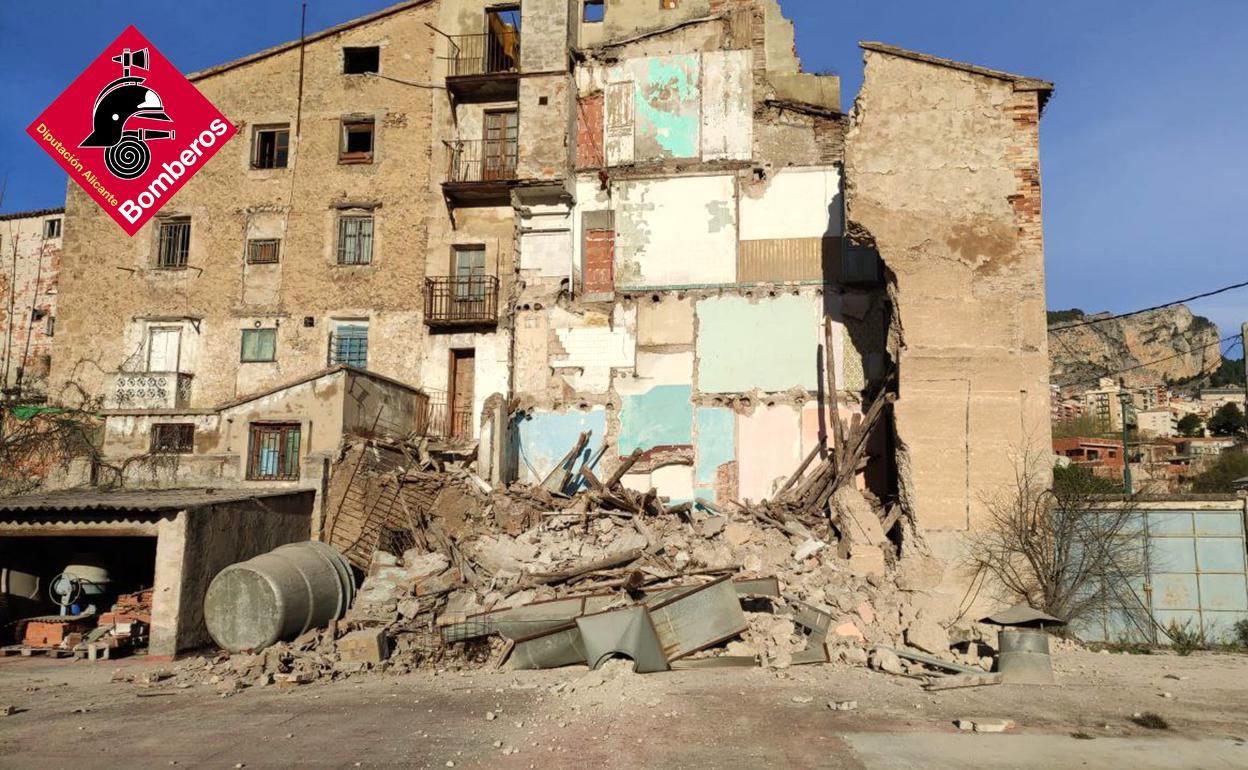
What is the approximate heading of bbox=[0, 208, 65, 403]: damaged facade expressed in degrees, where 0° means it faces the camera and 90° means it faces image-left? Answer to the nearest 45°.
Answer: approximately 0°

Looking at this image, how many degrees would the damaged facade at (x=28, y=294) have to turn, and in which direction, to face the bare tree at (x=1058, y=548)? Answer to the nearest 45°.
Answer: approximately 45° to its left

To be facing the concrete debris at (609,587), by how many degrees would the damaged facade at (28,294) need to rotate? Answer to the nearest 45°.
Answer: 0° — it already faces it

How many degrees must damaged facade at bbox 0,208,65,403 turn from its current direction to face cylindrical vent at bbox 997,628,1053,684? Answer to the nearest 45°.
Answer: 0° — it already faces it

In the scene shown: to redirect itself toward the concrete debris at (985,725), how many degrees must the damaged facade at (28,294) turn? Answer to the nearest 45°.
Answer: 0° — it already faces it

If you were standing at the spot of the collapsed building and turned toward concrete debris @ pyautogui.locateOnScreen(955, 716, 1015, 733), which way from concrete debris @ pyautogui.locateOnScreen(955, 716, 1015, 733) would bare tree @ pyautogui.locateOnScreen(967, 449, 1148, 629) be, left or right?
left

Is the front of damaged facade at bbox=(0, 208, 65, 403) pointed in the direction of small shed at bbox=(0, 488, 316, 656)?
yes
